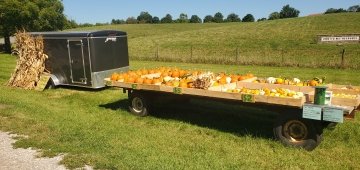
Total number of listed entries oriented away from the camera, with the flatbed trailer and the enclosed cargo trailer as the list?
0

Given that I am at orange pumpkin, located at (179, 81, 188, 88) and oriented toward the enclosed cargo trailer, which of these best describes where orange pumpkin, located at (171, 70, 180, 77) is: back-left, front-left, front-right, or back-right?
front-right

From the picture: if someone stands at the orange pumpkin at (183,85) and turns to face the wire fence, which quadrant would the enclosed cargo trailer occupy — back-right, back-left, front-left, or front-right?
front-left

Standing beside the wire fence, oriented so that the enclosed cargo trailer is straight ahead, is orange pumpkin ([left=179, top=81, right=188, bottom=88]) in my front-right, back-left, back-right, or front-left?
front-left
